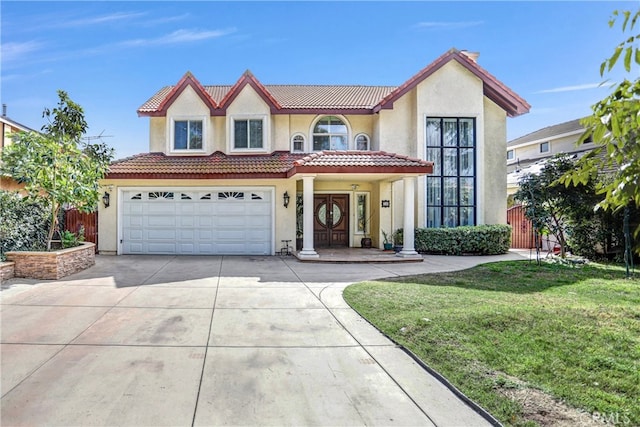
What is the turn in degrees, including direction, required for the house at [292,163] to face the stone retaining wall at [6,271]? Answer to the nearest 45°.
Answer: approximately 45° to its right

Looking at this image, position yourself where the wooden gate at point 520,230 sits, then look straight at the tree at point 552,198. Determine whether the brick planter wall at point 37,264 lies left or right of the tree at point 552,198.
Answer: right

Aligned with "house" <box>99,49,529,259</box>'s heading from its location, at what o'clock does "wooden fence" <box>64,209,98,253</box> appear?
The wooden fence is roughly at 3 o'clock from the house.

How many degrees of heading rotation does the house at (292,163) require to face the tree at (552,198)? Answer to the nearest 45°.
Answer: approximately 90° to its left

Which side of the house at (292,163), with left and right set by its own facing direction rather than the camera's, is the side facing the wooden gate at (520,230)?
left

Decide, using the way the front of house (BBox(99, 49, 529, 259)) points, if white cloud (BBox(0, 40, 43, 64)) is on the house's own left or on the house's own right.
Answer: on the house's own right

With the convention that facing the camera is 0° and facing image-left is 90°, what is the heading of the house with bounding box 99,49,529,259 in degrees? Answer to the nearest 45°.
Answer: approximately 0°

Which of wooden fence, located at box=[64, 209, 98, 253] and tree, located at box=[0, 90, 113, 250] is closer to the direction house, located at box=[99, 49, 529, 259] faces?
the tree

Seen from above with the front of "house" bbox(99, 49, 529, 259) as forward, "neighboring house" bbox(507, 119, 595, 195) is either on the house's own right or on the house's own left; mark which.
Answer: on the house's own left
